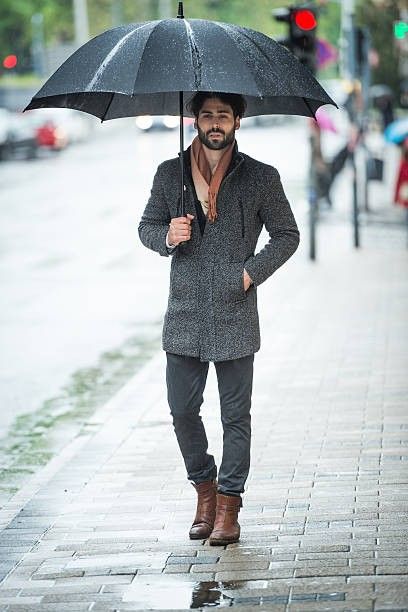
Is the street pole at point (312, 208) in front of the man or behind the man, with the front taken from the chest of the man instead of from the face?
behind

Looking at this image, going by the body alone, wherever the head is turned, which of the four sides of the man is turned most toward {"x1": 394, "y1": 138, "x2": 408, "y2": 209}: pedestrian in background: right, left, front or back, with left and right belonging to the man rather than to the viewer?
back

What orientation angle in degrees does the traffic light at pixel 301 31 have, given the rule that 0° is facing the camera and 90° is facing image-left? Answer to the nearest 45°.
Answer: approximately 0°

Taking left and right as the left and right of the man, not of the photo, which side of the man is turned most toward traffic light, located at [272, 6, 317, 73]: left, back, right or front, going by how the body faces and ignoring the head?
back

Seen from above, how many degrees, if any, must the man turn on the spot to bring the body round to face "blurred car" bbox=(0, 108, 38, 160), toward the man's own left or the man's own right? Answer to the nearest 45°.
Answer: approximately 180°

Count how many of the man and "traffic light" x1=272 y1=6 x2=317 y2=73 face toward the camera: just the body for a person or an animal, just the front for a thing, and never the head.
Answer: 2
